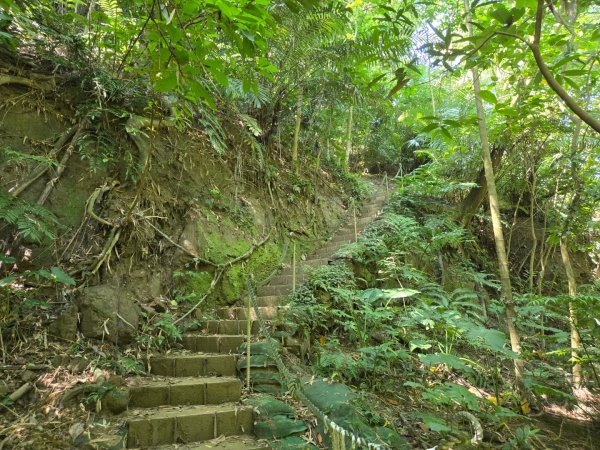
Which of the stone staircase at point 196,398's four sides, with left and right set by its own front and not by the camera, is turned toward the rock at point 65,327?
right

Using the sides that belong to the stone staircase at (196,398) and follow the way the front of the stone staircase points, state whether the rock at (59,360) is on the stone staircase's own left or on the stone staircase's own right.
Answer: on the stone staircase's own right

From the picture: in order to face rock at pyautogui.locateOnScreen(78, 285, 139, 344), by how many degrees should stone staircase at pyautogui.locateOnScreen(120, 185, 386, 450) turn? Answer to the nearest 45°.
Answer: approximately 135° to its right

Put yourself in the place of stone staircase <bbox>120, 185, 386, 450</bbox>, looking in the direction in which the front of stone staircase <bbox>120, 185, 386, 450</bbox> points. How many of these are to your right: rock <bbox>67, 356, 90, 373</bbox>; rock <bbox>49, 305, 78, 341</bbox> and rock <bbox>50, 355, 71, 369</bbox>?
3

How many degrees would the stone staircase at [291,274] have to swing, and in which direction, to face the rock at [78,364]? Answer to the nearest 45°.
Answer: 0° — it already faces it

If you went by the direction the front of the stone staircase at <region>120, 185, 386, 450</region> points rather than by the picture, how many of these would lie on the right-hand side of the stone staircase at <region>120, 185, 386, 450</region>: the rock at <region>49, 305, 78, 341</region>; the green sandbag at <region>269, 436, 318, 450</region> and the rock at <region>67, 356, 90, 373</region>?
2

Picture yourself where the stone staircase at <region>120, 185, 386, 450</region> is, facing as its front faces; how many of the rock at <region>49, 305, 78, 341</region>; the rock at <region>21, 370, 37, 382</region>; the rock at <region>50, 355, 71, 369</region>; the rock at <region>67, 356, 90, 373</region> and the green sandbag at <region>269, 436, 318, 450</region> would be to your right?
4
